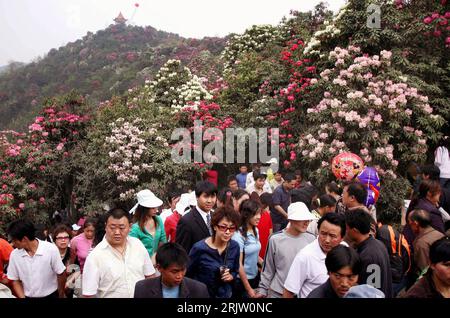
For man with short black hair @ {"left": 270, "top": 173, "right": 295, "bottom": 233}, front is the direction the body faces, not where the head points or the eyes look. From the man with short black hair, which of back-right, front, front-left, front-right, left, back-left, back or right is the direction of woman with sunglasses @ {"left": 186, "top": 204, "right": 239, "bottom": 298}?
front-right

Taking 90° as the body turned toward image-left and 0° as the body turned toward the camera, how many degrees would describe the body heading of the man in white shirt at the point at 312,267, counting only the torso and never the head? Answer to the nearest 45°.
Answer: approximately 315°

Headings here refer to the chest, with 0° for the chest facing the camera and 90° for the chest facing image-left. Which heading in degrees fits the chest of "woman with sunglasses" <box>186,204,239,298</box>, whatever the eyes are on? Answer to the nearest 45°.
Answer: approximately 315°

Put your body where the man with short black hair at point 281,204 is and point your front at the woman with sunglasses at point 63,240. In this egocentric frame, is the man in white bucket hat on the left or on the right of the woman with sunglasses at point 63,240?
left

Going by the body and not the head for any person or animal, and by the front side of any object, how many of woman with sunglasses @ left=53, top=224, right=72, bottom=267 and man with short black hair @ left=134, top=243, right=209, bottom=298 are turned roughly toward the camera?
2

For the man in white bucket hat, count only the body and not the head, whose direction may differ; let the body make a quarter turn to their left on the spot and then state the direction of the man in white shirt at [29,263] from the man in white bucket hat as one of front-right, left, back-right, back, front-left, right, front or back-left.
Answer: back-left
